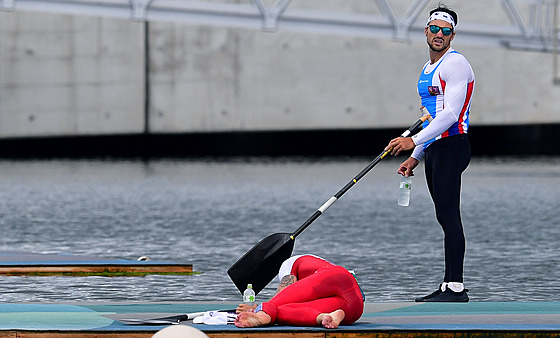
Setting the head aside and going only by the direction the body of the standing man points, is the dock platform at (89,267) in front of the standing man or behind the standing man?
in front

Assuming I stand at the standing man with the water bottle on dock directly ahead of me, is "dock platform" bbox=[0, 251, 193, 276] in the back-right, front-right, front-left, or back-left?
front-right

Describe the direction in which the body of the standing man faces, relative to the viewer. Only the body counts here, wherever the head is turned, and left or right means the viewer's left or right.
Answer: facing to the left of the viewer

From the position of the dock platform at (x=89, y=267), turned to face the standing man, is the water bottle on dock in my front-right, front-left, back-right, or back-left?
front-right
